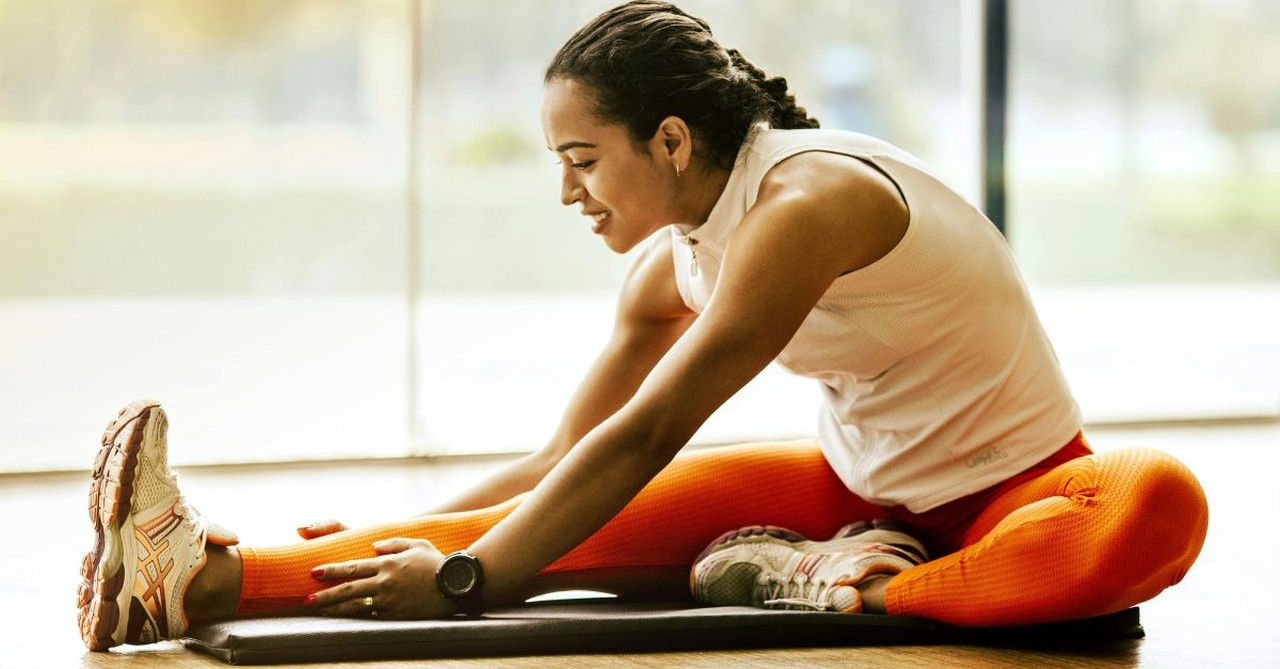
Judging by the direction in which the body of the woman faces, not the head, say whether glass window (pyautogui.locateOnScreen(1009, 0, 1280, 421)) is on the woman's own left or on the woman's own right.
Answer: on the woman's own right

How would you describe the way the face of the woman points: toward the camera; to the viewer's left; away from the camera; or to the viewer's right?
to the viewer's left

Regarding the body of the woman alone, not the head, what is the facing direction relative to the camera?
to the viewer's left

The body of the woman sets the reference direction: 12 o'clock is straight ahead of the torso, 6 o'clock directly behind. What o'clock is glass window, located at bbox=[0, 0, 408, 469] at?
The glass window is roughly at 2 o'clock from the woman.
